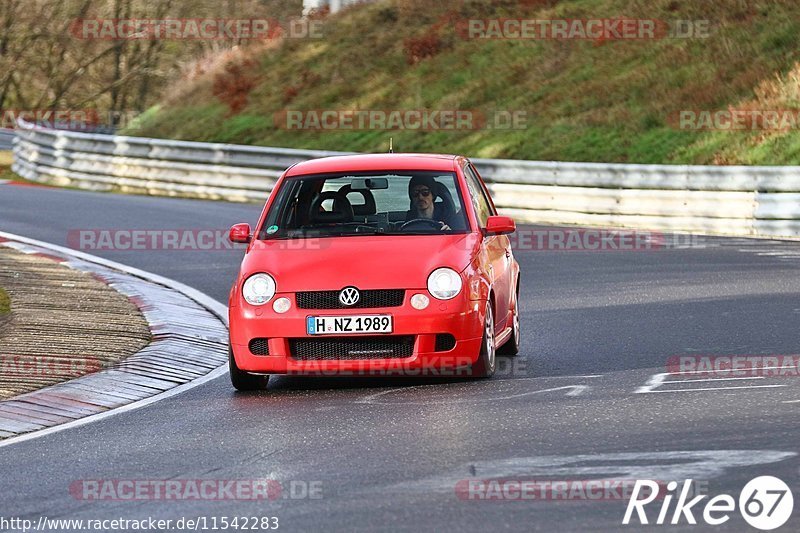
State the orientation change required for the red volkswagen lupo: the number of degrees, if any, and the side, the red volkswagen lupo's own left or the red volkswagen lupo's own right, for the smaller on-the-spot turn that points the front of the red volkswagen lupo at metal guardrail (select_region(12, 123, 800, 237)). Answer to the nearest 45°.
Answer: approximately 180°

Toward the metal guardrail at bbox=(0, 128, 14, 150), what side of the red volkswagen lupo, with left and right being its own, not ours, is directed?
back

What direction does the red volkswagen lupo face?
toward the camera

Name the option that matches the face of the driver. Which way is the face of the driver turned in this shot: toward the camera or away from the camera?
toward the camera
